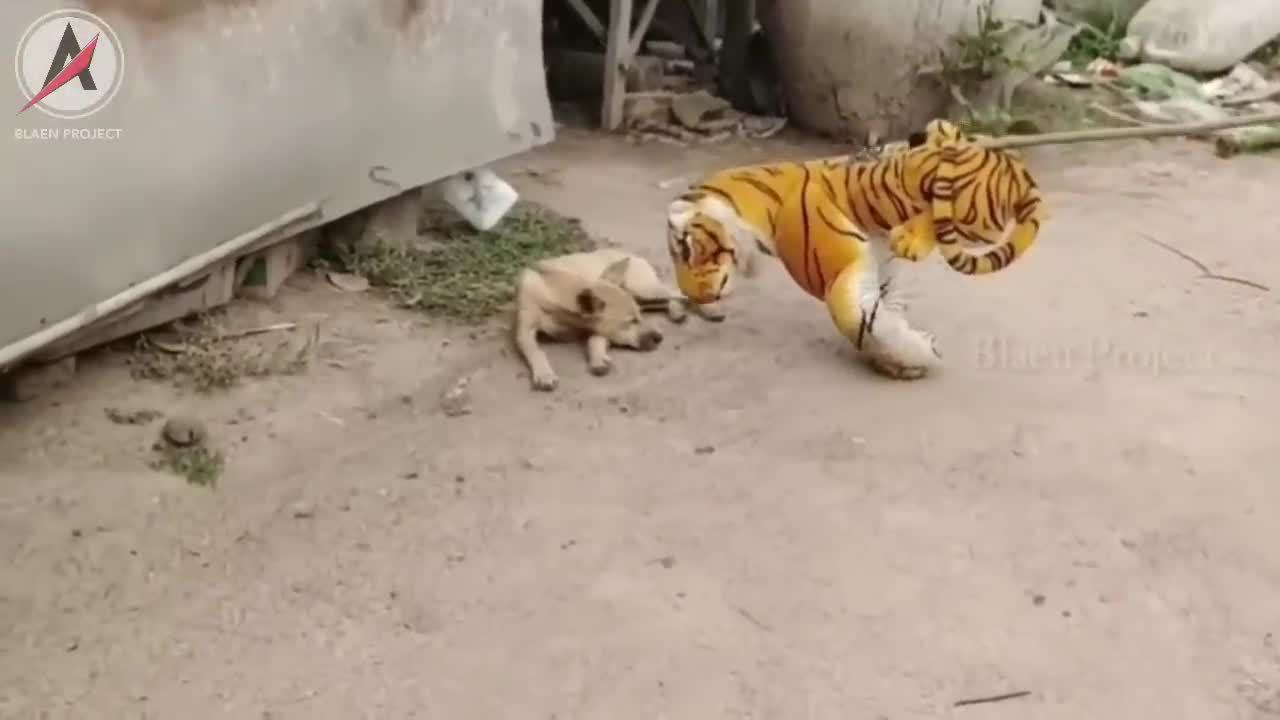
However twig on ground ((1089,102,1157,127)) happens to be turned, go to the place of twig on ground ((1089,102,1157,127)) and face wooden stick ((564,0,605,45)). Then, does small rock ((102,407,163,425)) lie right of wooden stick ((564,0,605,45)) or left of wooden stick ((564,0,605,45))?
left

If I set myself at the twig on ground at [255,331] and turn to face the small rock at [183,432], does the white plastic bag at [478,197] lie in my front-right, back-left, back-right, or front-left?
back-left

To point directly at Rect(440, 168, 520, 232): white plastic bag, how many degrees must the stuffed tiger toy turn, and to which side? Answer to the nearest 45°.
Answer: approximately 45° to its right

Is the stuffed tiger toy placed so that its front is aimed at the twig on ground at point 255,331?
yes

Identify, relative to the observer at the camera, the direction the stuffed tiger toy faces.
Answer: facing to the left of the viewer
